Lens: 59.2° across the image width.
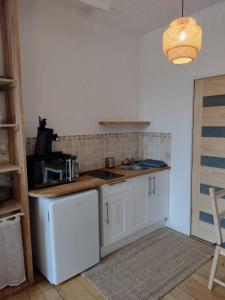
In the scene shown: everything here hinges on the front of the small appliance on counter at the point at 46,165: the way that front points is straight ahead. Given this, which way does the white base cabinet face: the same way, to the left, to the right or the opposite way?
the same way

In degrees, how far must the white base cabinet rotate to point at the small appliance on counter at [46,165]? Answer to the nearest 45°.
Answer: approximately 90° to its right

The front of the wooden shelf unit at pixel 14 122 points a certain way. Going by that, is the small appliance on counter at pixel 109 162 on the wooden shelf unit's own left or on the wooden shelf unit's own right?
on the wooden shelf unit's own left

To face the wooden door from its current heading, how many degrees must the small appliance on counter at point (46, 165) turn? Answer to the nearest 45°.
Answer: approximately 45° to its left

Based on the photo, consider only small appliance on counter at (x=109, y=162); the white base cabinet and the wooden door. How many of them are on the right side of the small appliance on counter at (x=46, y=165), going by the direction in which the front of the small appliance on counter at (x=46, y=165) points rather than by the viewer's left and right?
0

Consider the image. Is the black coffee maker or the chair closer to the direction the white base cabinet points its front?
the chair

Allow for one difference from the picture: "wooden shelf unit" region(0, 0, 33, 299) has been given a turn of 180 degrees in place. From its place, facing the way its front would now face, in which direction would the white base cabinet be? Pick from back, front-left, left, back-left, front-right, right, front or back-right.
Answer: back-right

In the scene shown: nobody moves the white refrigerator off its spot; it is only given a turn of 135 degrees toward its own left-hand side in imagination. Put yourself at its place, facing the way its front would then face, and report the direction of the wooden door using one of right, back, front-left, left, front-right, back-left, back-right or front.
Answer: right

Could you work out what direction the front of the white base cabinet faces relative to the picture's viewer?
facing the viewer and to the right of the viewer

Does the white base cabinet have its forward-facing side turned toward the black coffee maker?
no
